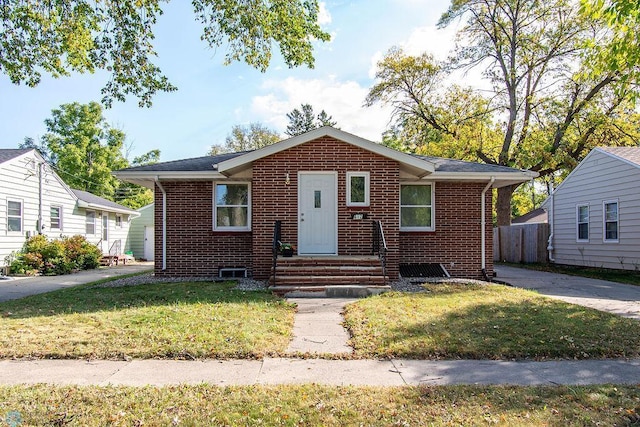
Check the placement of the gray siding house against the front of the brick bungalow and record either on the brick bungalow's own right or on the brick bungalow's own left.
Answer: on the brick bungalow's own left

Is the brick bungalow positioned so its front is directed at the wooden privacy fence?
no

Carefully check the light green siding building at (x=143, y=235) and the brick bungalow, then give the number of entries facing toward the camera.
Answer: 2

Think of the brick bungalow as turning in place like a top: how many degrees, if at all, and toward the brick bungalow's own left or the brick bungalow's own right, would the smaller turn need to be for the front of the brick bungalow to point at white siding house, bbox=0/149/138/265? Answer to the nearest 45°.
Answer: approximately 135° to the brick bungalow's own right

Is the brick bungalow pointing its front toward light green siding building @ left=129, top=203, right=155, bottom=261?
no

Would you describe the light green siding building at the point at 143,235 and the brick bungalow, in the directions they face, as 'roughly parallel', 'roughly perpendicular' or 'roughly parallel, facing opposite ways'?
roughly parallel

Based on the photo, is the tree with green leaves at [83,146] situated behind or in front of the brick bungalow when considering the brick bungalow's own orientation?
behind

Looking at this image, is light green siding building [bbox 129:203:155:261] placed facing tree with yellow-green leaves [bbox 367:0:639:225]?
no

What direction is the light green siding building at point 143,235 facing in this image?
toward the camera

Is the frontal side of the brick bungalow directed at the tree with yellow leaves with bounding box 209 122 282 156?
no

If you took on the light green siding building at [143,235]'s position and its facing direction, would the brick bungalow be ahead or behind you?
ahead

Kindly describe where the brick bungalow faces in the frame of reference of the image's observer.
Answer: facing the viewer
